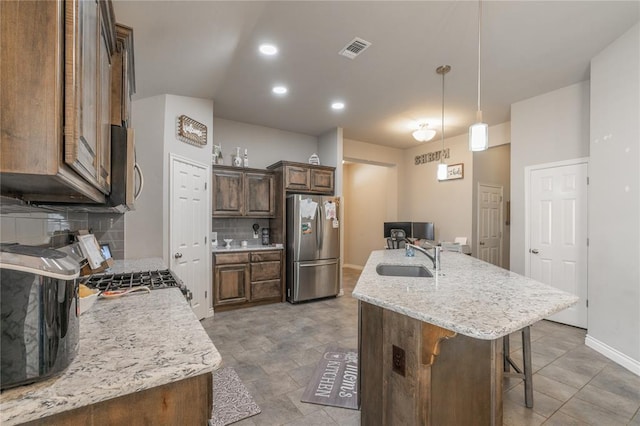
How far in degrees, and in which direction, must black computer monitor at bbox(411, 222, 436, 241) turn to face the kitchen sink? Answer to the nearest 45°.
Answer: approximately 45° to its left

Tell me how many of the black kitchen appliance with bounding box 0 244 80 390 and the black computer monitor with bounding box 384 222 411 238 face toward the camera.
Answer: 1

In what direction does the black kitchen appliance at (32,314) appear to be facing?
to the viewer's right

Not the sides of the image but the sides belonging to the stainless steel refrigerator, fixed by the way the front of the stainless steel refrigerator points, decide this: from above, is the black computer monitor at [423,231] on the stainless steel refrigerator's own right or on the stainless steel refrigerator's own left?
on the stainless steel refrigerator's own left

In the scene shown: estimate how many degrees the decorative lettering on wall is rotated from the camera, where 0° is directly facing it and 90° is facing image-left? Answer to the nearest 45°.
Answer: approximately 45°

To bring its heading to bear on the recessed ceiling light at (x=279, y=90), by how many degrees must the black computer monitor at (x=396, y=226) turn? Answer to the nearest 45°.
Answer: approximately 45° to its right

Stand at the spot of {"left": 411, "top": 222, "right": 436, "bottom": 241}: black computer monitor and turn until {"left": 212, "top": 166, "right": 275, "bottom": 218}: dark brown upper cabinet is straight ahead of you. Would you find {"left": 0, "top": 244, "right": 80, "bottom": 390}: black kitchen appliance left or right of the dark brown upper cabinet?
left

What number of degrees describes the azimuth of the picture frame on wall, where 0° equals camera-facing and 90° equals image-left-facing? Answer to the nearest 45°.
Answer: approximately 45°

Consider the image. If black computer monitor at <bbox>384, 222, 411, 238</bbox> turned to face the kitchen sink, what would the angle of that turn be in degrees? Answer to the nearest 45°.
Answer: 0° — it already faces it
